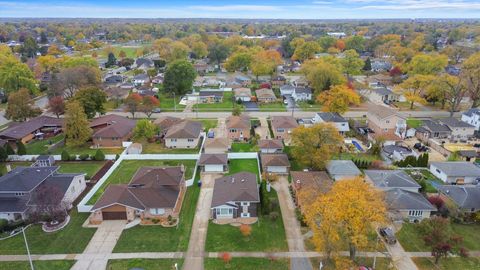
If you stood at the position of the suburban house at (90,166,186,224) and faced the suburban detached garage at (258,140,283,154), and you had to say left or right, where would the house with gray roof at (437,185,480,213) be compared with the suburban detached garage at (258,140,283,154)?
right

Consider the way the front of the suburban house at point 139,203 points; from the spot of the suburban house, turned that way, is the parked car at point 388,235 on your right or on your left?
on your left

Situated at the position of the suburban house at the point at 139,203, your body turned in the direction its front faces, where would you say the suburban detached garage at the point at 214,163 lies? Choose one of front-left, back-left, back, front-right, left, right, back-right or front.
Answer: back-left

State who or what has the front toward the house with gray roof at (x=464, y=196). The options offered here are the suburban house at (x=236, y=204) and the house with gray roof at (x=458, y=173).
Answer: the house with gray roof at (x=458, y=173)

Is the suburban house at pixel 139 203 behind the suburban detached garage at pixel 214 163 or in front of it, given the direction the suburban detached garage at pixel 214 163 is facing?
in front

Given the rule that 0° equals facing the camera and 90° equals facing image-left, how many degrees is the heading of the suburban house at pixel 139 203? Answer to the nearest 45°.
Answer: approximately 0°

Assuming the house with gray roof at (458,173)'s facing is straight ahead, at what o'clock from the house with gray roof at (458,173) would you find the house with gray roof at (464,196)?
the house with gray roof at (464,196) is roughly at 12 o'clock from the house with gray roof at (458,173).

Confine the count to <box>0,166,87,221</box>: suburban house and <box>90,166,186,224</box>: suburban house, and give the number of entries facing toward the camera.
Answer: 2

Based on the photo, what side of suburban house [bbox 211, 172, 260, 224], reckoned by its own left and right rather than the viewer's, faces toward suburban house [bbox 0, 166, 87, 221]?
right

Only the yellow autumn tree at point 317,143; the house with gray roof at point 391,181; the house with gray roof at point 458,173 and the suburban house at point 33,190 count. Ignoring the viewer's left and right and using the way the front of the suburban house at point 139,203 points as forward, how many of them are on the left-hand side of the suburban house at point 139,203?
3

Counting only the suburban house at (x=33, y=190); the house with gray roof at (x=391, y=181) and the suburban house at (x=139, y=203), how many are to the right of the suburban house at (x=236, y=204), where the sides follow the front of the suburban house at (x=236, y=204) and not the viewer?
2
